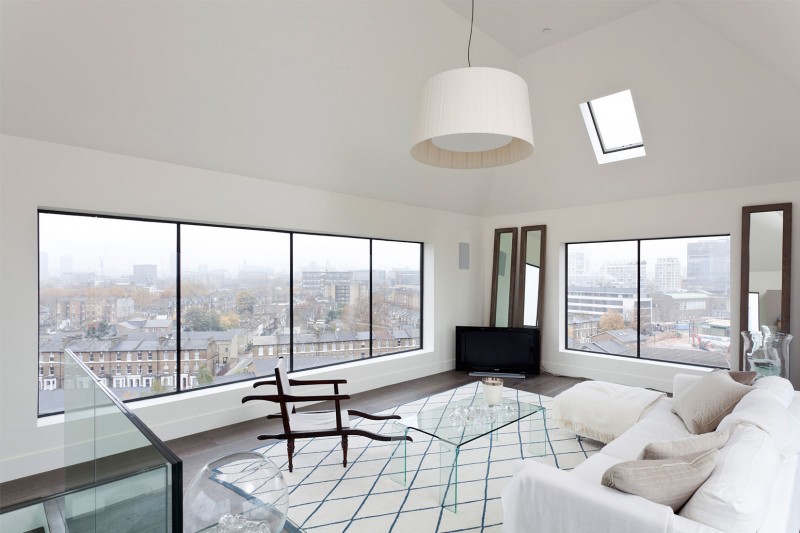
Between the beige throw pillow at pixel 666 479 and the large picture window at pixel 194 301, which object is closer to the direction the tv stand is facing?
the beige throw pillow

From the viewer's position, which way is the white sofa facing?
facing away from the viewer and to the left of the viewer

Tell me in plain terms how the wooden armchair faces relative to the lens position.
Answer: facing to the right of the viewer

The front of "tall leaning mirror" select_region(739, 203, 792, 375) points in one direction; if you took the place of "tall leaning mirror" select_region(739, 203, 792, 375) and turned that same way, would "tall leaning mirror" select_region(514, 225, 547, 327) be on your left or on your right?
on your right

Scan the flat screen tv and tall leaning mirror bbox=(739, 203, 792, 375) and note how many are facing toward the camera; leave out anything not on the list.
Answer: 2
